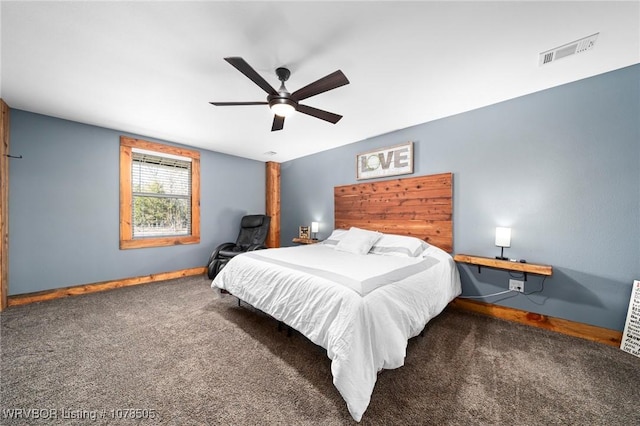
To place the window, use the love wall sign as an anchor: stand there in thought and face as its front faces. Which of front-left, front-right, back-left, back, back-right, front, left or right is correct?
front-right

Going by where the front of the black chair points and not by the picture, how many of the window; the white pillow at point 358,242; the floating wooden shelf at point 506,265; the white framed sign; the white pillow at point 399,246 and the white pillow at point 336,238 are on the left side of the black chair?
5

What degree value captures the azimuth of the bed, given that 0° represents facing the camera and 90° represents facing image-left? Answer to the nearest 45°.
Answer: approximately 45°

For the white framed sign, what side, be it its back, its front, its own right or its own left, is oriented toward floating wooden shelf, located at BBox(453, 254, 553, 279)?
right

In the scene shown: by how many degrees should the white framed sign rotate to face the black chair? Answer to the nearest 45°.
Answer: approximately 45° to its right

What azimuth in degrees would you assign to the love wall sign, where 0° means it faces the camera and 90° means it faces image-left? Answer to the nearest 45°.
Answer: approximately 45°
